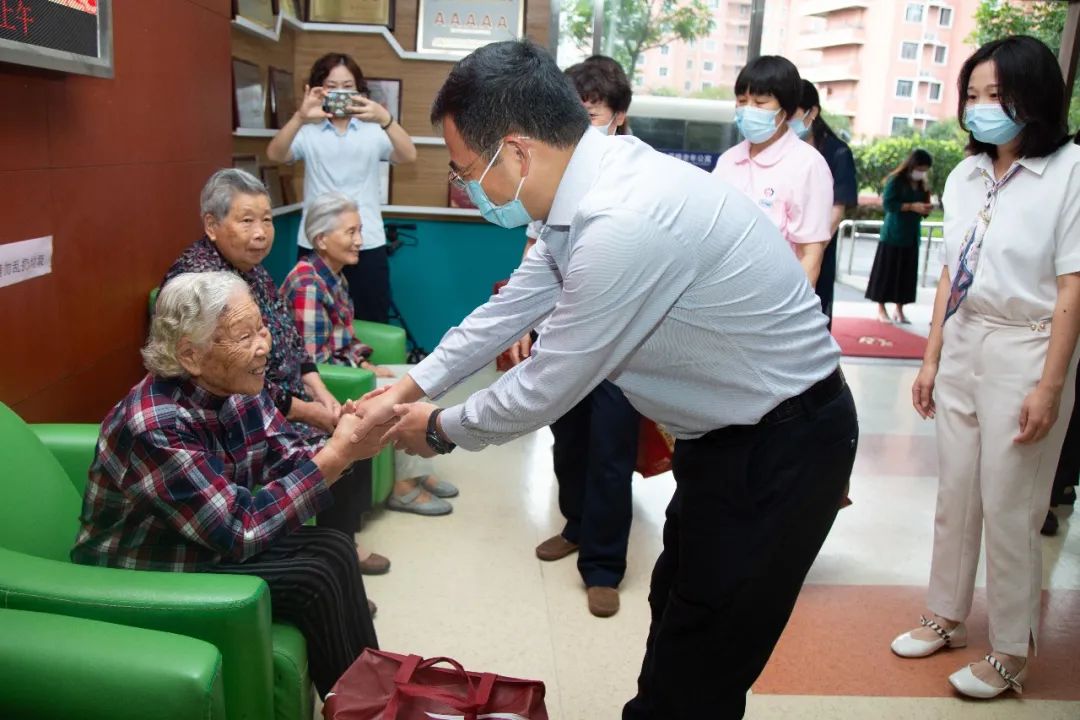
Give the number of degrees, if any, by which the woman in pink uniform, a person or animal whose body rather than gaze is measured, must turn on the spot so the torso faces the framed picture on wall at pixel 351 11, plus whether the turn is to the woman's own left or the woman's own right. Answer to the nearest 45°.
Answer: approximately 90° to the woman's own right

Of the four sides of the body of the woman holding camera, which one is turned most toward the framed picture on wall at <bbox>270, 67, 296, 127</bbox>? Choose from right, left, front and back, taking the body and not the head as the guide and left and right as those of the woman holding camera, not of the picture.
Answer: back

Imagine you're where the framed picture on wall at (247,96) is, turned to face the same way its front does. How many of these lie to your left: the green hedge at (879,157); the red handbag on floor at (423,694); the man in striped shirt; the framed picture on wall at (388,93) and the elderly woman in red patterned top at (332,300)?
2

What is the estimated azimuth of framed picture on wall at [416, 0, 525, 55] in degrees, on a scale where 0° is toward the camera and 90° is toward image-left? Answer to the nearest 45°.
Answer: approximately 0°

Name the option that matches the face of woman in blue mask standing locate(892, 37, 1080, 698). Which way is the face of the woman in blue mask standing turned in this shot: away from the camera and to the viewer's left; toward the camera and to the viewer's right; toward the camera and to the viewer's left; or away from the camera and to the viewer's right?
toward the camera and to the viewer's left

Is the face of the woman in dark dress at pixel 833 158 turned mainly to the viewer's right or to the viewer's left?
to the viewer's left

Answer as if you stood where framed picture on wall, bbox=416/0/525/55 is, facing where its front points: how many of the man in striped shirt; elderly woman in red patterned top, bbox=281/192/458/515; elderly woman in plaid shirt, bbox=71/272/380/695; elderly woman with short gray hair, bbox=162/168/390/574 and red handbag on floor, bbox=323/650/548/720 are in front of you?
5

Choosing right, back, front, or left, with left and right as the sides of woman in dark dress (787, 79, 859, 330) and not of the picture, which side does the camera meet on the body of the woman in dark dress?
left

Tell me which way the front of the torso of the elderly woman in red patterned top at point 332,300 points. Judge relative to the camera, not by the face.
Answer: to the viewer's right

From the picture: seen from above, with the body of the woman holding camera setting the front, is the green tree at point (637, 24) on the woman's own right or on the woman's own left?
on the woman's own left

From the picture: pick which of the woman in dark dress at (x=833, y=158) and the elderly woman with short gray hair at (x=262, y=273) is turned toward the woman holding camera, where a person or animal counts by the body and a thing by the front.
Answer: the woman in dark dress

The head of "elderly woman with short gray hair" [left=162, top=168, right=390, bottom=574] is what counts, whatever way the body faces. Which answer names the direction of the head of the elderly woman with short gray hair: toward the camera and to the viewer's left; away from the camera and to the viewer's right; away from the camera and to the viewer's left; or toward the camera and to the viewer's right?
toward the camera and to the viewer's right
